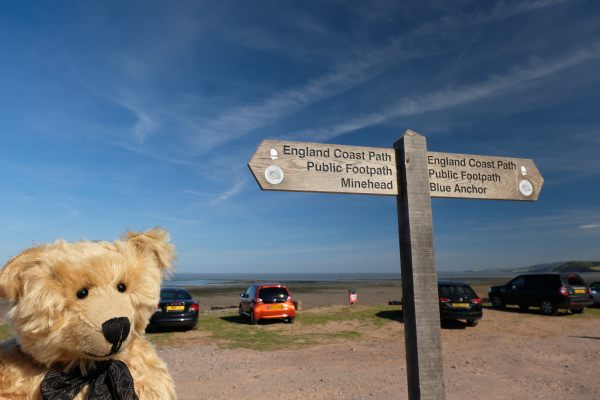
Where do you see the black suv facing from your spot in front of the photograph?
facing away from the viewer and to the left of the viewer

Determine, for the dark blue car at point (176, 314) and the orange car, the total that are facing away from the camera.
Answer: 2

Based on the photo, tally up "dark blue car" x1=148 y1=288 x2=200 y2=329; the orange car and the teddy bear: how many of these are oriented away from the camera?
2

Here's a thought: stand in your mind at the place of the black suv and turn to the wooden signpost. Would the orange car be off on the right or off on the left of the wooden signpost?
right

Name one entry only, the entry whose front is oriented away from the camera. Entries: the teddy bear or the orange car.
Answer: the orange car

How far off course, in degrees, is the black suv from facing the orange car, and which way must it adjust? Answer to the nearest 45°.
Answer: approximately 90° to its left

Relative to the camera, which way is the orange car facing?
away from the camera

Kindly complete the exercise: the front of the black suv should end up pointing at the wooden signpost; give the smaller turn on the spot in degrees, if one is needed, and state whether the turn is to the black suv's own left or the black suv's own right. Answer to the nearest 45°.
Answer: approximately 135° to the black suv's own left

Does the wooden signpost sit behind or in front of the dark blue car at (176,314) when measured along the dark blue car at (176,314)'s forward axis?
behind

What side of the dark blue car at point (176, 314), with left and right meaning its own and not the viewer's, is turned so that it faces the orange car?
right

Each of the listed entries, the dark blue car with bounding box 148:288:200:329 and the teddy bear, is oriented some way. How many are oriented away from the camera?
1

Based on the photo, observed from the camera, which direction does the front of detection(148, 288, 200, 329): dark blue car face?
facing away from the viewer

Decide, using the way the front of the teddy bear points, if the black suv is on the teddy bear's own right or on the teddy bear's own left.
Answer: on the teddy bear's own left

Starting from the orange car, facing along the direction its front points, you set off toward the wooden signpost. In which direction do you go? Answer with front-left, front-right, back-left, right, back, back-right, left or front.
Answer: back

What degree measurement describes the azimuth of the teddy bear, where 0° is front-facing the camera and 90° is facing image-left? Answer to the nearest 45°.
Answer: approximately 315°
